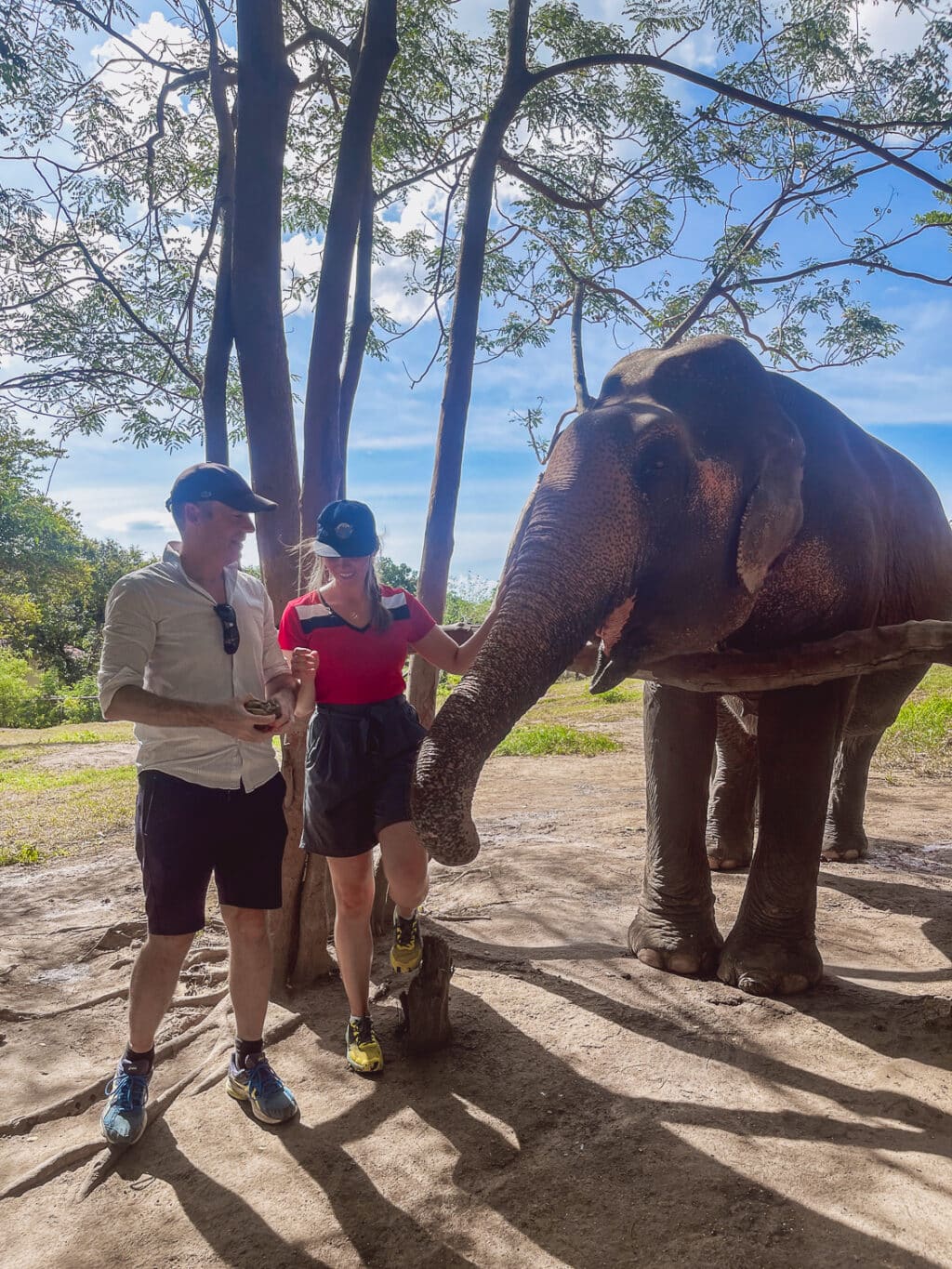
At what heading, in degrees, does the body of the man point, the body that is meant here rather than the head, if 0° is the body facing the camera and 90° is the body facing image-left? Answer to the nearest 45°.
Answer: approximately 315°

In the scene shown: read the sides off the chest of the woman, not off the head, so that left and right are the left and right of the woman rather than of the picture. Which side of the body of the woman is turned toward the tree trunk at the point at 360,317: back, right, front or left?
back

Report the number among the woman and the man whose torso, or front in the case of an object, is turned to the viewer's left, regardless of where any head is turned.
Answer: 0

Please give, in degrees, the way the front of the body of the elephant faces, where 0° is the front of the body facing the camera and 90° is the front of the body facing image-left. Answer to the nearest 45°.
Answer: approximately 45°

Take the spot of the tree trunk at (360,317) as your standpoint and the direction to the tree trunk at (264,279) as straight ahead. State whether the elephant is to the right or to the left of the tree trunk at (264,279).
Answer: left

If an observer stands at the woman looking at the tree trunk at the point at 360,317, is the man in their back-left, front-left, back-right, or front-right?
back-left

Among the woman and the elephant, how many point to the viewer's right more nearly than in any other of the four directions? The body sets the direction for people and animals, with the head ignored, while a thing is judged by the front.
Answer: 0

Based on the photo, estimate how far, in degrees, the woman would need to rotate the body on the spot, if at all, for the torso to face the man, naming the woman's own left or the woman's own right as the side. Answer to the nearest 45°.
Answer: approximately 45° to the woman's own right

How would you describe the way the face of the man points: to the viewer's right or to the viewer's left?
to the viewer's right

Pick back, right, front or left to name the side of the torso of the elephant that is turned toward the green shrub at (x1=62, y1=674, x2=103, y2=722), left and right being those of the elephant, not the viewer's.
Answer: right
